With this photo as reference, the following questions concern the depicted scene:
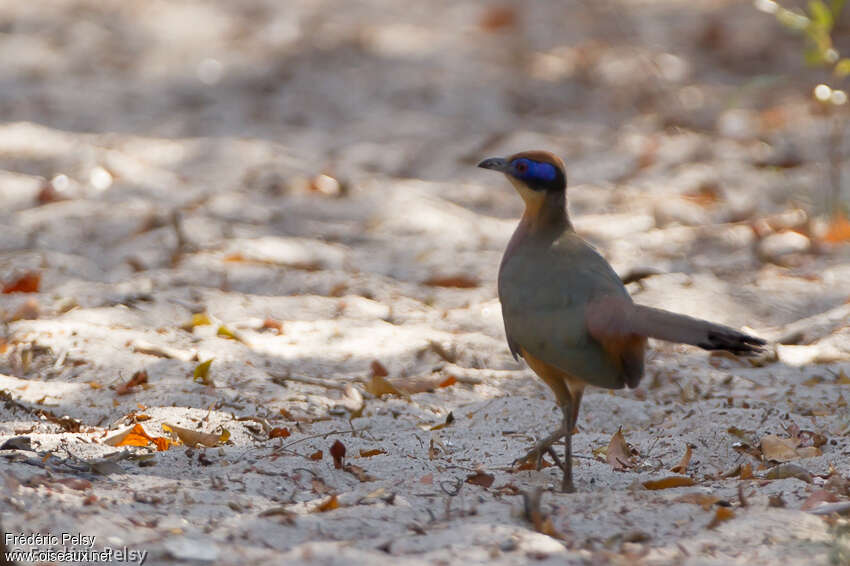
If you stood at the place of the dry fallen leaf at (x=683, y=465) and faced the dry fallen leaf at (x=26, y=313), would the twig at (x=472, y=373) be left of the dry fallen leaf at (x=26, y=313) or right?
right

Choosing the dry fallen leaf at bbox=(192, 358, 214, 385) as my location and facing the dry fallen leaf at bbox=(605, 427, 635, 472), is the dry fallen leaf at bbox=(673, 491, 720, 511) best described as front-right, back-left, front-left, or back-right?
front-right

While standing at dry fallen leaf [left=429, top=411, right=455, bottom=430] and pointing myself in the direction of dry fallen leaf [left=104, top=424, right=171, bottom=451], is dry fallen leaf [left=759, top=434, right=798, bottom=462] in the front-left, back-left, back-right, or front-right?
back-left

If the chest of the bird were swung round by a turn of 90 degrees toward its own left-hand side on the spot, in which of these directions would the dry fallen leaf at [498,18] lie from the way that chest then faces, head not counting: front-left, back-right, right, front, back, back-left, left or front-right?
back-right

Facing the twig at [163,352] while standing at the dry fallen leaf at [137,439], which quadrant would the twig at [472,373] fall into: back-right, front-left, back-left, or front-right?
front-right

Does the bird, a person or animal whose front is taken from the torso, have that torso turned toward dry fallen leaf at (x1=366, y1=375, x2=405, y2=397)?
yes

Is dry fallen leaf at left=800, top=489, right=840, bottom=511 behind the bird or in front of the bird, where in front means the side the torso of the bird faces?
behind

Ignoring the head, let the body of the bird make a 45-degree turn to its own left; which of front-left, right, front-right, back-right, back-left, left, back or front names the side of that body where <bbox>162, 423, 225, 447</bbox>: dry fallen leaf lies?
front

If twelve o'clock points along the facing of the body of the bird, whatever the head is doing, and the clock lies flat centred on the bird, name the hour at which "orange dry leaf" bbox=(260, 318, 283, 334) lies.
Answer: The orange dry leaf is roughly at 12 o'clock from the bird.

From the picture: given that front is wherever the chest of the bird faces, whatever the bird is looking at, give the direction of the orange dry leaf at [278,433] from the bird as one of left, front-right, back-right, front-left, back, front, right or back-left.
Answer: front-left

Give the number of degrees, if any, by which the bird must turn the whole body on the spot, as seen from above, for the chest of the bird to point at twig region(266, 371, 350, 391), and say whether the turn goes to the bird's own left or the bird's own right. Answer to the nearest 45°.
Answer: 0° — it already faces it

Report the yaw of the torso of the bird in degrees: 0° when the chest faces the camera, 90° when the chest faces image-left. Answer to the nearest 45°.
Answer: approximately 135°
